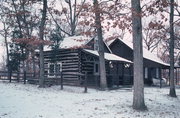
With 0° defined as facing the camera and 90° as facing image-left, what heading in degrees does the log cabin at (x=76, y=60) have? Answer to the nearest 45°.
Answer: approximately 315°

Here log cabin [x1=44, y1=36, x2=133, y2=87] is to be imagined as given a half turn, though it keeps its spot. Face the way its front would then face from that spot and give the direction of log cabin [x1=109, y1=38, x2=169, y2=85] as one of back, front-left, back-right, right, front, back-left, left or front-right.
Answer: right
